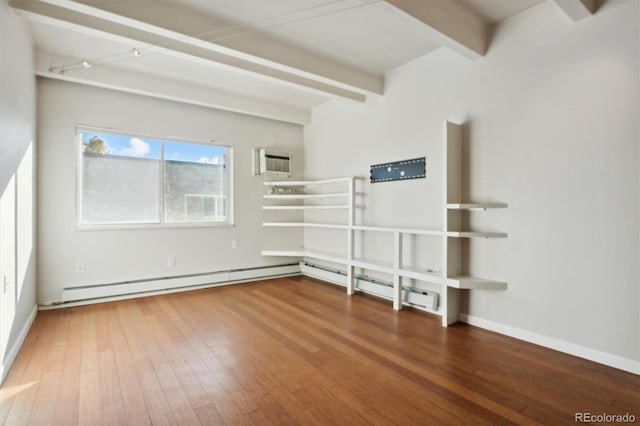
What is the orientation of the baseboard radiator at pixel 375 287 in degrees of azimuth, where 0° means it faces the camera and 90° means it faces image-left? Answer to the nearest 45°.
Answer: approximately 45°

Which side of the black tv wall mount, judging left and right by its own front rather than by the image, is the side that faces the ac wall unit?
right

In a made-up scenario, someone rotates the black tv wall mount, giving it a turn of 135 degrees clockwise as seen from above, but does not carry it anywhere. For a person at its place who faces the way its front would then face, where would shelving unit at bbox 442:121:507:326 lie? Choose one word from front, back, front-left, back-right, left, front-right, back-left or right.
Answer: back-right

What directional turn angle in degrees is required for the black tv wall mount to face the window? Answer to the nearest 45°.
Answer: approximately 45° to its right

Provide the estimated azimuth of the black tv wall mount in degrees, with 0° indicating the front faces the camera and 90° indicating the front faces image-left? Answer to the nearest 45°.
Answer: approximately 45°
